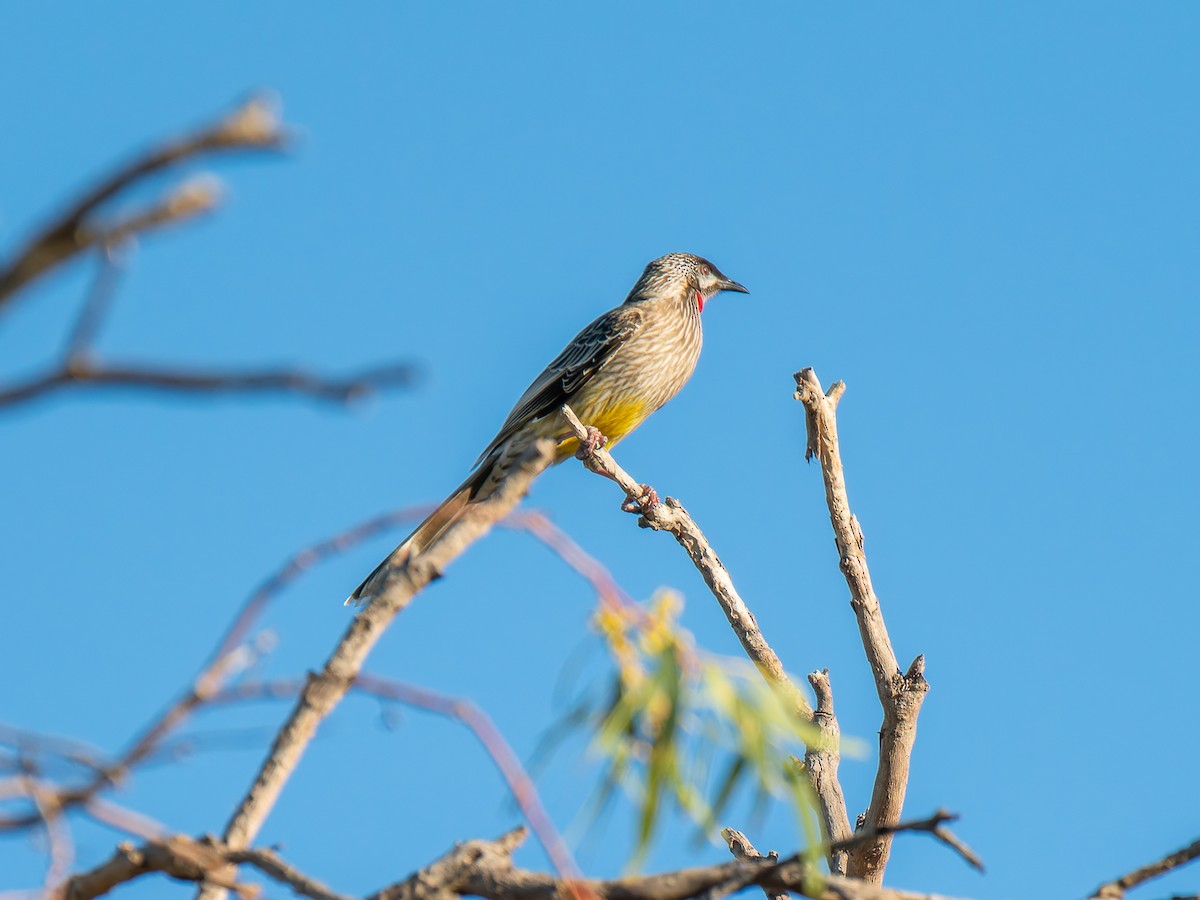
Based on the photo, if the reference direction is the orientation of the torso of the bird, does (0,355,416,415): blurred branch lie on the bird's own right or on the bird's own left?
on the bird's own right

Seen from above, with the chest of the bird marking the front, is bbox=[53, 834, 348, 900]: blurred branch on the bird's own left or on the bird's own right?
on the bird's own right

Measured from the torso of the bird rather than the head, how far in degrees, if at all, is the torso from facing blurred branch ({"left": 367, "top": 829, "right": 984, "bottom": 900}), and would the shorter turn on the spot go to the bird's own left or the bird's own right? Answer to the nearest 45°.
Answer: approximately 90° to the bird's own right

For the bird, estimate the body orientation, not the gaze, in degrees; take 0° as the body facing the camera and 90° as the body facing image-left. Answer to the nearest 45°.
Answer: approximately 270°
